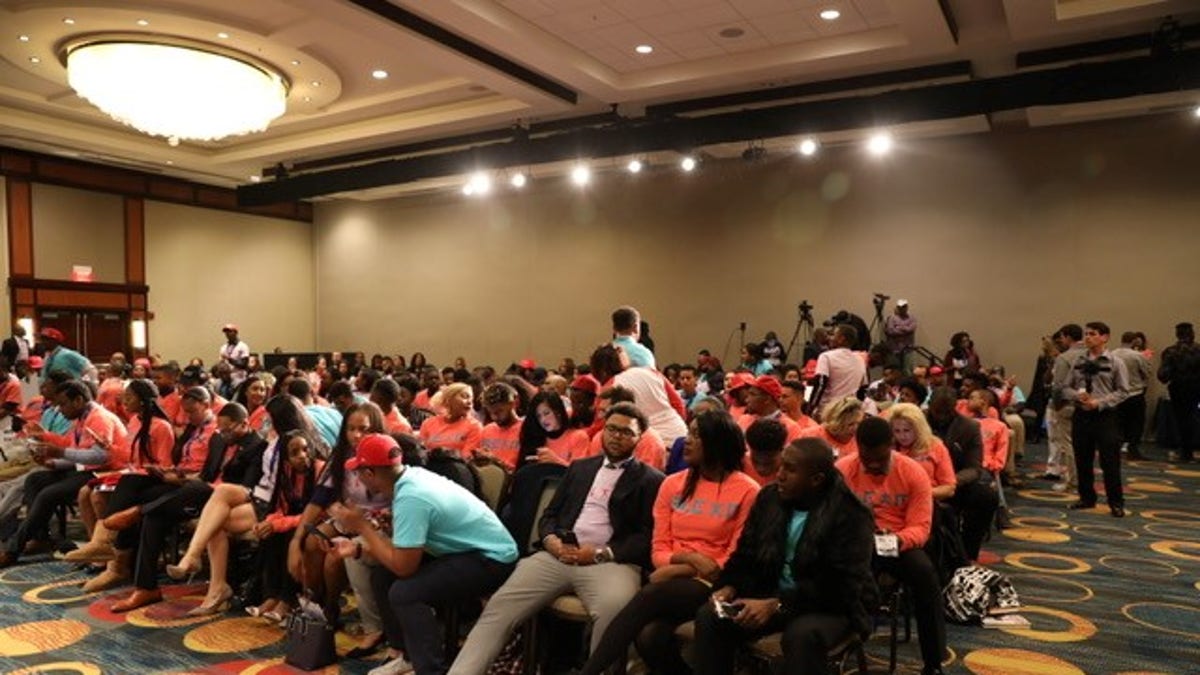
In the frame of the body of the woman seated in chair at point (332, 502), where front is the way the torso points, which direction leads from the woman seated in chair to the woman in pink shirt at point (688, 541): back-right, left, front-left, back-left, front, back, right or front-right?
left

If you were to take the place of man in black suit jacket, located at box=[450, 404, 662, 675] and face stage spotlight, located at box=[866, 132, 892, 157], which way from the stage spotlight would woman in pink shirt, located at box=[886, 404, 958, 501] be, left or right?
right

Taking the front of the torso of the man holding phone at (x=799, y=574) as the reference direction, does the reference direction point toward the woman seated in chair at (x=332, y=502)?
no

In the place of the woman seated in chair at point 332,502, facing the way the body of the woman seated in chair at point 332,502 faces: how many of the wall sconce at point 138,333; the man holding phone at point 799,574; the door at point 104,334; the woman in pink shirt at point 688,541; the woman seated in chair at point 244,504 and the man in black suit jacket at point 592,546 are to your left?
3

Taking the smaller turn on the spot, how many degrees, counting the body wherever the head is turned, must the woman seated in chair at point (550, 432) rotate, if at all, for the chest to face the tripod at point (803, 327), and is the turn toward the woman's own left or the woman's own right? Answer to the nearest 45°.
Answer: approximately 180°

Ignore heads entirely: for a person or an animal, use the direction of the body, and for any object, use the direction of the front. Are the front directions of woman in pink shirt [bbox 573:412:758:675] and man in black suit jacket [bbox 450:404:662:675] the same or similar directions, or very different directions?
same or similar directions

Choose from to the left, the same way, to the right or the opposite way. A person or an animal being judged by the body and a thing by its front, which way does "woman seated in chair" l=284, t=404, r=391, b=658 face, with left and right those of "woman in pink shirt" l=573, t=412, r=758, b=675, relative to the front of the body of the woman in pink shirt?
the same way

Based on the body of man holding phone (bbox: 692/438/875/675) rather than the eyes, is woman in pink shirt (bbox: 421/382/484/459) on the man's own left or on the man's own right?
on the man's own right

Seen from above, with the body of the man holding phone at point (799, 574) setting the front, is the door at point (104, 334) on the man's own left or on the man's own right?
on the man's own right

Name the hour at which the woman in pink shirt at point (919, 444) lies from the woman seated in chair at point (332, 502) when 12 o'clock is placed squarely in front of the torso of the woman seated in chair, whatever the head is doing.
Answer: The woman in pink shirt is roughly at 8 o'clock from the woman seated in chair.

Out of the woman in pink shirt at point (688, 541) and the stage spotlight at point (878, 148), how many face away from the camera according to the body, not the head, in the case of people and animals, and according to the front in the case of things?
0

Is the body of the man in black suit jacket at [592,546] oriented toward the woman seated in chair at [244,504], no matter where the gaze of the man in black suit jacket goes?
no

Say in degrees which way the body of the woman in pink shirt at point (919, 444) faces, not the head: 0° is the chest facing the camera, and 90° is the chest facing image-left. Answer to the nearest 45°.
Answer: approximately 45°

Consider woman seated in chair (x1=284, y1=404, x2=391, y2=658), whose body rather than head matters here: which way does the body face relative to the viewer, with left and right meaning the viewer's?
facing the viewer and to the left of the viewer

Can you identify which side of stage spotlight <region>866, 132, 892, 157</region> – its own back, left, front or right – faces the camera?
front

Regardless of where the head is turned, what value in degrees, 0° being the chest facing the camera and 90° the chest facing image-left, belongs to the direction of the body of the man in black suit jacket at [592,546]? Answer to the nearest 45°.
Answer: approximately 45°

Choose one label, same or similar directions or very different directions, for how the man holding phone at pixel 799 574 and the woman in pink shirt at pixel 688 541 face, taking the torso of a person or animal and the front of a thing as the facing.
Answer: same or similar directions

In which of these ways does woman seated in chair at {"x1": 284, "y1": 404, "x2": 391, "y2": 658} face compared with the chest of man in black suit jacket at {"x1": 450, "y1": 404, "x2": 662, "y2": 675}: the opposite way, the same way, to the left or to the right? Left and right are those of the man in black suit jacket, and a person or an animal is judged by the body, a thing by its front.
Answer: the same way

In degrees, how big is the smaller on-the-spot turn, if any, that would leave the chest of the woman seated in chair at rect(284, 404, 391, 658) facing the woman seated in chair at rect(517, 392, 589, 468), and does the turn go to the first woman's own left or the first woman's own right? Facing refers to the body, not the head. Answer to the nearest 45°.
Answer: approximately 135° to the first woman's own left

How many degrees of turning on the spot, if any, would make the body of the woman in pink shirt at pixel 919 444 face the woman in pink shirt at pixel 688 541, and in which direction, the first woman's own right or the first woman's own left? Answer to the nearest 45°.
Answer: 0° — they already face them
